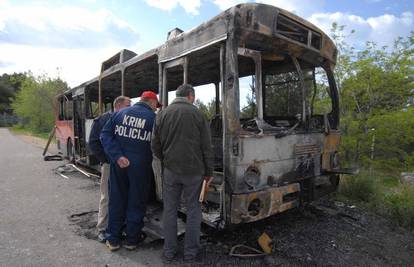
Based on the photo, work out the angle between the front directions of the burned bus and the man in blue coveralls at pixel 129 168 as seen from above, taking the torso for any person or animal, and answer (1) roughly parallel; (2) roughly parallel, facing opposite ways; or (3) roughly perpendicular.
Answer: roughly perpendicular

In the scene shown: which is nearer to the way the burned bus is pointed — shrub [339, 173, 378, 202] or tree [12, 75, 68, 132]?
the shrub

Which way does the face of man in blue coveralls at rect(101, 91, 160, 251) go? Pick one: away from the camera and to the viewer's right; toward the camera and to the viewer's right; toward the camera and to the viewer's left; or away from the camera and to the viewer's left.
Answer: away from the camera and to the viewer's right

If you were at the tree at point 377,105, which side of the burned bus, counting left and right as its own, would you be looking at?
left

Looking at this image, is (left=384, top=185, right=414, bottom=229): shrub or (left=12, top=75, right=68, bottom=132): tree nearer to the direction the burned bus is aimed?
the shrub

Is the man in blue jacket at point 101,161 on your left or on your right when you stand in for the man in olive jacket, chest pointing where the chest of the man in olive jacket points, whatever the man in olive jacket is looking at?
on your left

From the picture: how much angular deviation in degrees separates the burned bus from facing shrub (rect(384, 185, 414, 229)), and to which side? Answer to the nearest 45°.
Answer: approximately 45° to its left

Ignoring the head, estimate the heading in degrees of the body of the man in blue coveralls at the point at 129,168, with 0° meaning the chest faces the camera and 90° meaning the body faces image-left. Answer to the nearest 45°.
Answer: approximately 225°

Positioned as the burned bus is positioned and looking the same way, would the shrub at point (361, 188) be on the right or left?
on its left

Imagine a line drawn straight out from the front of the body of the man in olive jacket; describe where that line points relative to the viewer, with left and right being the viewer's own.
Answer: facing away from the viewer

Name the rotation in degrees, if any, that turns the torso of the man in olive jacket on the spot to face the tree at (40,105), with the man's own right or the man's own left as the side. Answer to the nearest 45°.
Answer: approximately 45° to the man's own left
